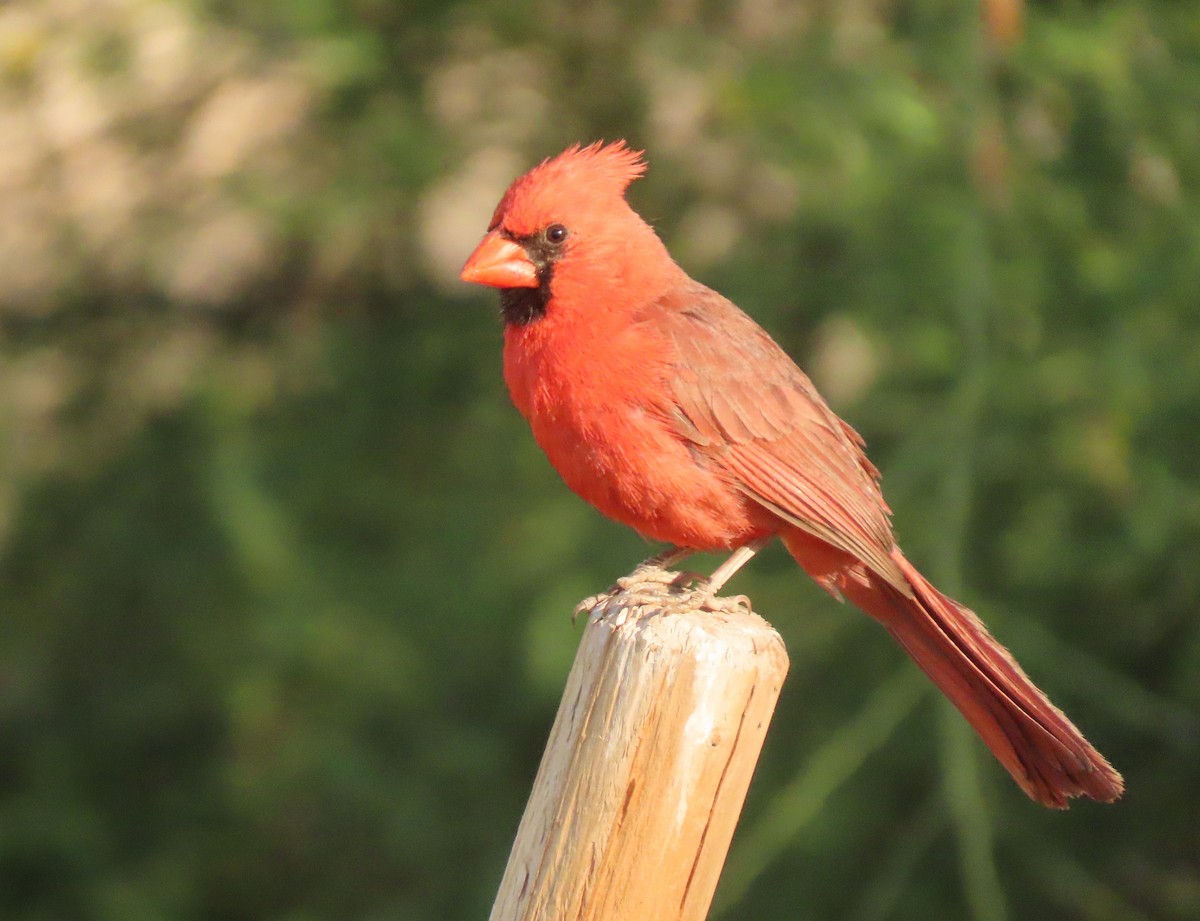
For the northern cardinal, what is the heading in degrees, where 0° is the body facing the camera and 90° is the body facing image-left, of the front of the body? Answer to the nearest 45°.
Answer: approximately 90°
